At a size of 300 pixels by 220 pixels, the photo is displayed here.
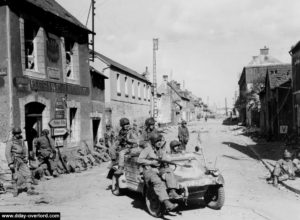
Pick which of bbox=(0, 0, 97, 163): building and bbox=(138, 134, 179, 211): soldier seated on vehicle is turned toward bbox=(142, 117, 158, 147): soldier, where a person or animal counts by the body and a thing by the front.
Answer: the building

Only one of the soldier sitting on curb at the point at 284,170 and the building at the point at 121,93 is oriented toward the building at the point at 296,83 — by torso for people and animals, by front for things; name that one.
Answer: the building at the point at 121,93

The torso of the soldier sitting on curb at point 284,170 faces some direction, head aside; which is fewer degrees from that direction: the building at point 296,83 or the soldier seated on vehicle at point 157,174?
the soldier seated on vehicle

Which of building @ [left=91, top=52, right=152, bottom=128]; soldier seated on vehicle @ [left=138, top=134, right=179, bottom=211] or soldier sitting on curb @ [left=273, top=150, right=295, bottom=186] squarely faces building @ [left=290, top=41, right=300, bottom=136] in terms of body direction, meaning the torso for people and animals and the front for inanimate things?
building @ [left=91, top=52, right=152, bottom=128]

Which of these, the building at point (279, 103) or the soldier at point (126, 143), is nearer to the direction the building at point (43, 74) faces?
the soldier

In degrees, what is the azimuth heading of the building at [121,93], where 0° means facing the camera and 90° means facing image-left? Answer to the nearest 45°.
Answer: approximately 315°

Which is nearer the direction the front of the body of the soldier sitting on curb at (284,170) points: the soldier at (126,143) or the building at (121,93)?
the soldier

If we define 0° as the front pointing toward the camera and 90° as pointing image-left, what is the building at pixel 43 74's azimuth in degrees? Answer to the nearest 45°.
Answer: approximately 315°

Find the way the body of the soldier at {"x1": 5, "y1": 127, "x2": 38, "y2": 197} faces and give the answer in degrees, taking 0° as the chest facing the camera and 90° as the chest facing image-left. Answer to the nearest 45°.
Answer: approximately 315°

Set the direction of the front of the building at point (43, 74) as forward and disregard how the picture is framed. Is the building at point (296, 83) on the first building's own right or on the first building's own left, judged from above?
on the first building's own left

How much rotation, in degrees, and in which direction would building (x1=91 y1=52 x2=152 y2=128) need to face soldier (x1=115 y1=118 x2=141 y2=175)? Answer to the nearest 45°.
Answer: approximately 45° to its right
